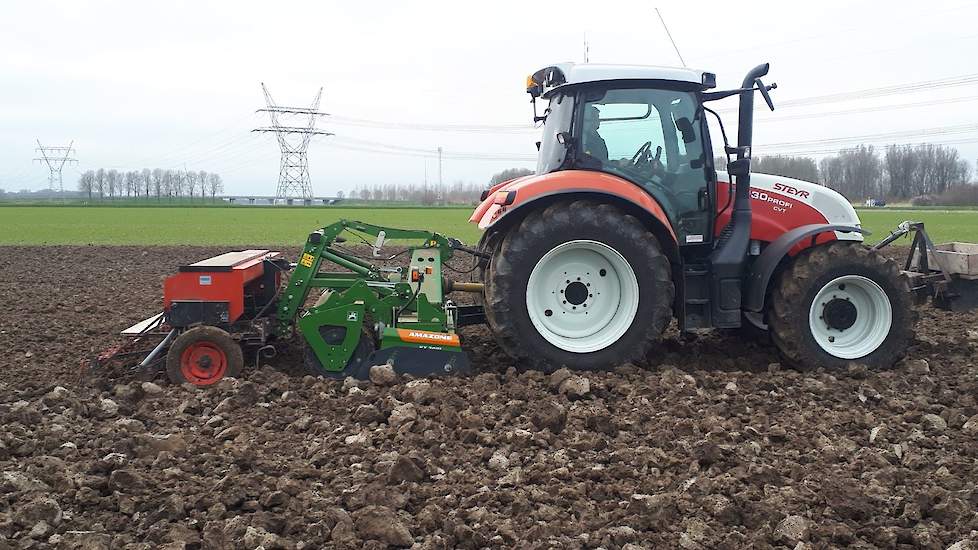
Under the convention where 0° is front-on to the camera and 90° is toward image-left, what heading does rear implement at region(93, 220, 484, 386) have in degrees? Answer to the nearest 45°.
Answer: approximately 270°

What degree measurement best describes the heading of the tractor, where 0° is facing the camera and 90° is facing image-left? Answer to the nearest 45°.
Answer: approximately 270°

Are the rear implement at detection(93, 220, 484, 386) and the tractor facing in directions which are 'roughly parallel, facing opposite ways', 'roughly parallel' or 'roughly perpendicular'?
roughly parallel
